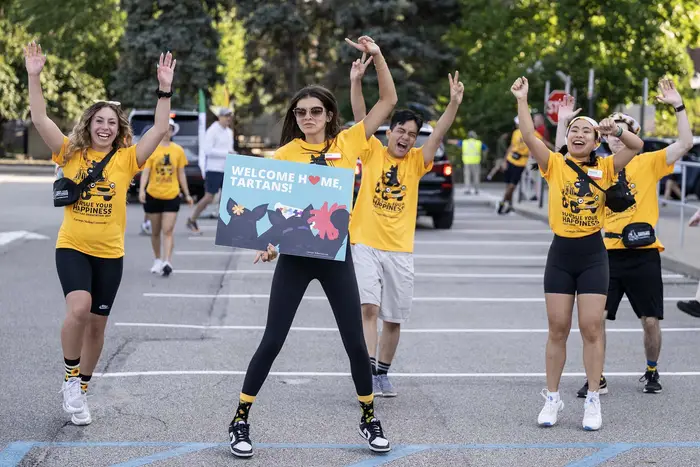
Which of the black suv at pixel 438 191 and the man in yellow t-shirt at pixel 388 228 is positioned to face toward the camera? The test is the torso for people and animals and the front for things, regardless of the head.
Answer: the man in yellow t-shirt

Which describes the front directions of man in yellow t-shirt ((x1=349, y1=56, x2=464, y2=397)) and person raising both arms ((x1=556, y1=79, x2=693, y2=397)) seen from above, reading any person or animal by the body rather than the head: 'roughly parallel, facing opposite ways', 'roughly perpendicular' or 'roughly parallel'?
roughly parallel

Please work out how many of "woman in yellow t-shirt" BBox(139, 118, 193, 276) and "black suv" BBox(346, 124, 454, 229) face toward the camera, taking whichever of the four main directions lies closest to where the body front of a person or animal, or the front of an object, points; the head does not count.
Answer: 1

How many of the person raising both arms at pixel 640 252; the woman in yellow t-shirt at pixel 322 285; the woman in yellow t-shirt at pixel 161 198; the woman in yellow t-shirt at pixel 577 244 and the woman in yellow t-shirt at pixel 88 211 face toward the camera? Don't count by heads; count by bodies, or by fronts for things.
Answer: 5

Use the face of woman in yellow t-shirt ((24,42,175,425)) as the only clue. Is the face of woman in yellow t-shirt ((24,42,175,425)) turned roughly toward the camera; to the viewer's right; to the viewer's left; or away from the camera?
toward the camera

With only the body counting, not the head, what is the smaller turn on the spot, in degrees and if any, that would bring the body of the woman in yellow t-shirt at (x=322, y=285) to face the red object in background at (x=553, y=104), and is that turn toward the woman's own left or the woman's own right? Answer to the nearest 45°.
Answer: approximately 180°

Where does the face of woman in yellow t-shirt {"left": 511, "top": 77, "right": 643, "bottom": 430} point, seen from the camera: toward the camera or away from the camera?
toward the camera

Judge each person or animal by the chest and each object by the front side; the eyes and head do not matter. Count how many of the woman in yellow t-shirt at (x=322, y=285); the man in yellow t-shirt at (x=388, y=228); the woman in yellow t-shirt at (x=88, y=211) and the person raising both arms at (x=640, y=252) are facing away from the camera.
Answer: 0

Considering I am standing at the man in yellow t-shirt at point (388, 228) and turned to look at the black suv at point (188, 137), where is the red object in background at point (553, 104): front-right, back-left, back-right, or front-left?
front-right

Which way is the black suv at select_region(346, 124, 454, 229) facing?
away from the camera

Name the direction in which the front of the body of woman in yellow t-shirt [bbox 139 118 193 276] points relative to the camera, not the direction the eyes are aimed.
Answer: toward the camera

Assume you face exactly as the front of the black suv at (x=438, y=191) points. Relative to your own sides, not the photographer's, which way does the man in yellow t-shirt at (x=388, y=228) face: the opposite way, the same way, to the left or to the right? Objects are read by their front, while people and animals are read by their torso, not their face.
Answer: the opposite way

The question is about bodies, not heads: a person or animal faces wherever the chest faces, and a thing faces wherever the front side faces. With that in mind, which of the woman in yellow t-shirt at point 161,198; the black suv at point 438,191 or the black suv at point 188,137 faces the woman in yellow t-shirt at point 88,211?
the woman in yellow t-shirt at point 161,198

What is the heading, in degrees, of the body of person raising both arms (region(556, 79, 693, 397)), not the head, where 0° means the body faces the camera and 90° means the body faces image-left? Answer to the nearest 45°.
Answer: approximately 0°

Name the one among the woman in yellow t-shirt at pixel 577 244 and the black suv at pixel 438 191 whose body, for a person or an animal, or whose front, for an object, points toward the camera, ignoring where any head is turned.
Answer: the woman in yellow t-shirt

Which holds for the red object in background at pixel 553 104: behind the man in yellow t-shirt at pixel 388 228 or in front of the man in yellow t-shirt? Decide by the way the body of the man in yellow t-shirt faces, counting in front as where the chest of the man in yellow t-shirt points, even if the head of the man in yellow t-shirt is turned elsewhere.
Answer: behind
